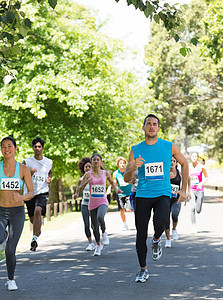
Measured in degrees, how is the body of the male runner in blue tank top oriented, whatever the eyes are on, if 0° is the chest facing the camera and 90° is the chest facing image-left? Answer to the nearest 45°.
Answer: approximately 0°

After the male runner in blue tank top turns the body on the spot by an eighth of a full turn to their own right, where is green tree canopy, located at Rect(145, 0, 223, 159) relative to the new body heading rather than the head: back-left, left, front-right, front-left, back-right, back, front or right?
back-right

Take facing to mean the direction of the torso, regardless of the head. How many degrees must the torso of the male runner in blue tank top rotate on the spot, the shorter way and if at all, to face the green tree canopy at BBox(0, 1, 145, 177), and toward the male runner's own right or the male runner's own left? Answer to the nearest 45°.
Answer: approximately 180°
